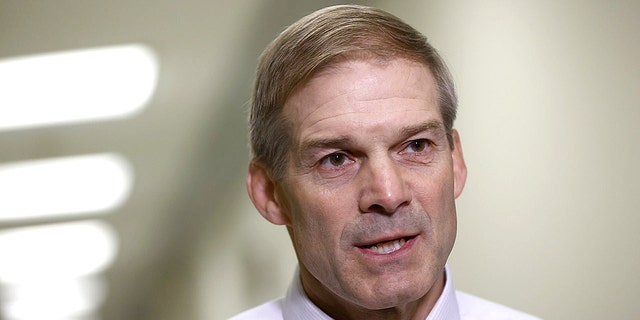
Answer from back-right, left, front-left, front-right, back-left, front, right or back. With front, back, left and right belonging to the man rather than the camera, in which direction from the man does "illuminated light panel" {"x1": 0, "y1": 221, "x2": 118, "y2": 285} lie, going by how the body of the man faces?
back-right

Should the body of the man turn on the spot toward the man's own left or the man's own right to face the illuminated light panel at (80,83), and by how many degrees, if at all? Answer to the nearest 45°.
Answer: approximately 135° to the man's own right

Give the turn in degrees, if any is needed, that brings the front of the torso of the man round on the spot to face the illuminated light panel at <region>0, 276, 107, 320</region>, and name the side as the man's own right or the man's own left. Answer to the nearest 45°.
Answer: approximately 135° to the man's own right

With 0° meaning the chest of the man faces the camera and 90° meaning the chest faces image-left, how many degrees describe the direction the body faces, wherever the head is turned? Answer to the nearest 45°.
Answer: approximately 0°

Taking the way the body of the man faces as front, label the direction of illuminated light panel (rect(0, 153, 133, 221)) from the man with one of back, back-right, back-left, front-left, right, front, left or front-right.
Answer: back-right
